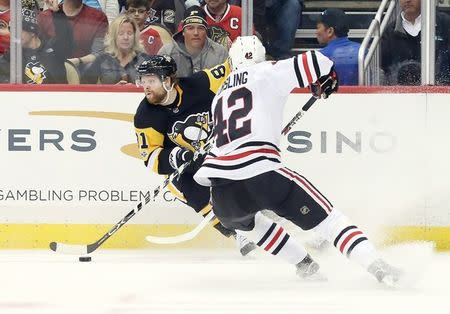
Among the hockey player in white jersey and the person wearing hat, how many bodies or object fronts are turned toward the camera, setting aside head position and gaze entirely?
1
